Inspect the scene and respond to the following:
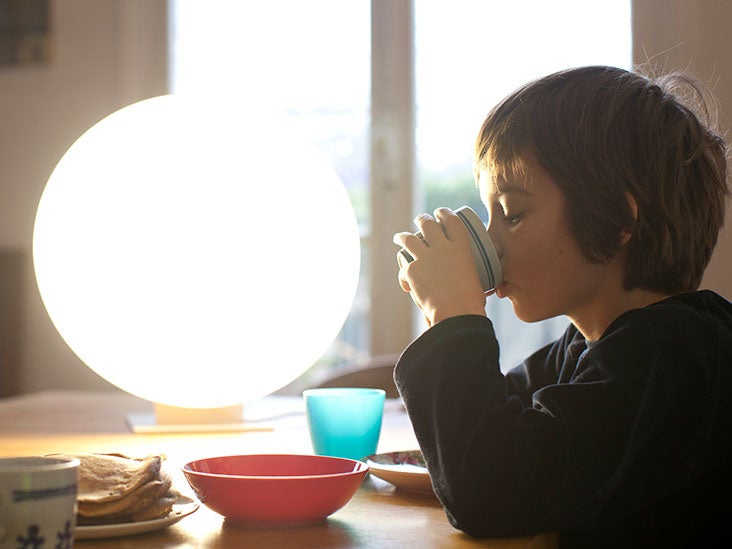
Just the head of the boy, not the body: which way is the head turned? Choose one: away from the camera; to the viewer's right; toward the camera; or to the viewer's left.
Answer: to the viewer's left

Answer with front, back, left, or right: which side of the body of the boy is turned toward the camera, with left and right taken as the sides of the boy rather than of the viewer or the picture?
left

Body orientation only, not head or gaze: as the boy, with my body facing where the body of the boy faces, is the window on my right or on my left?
on my right
